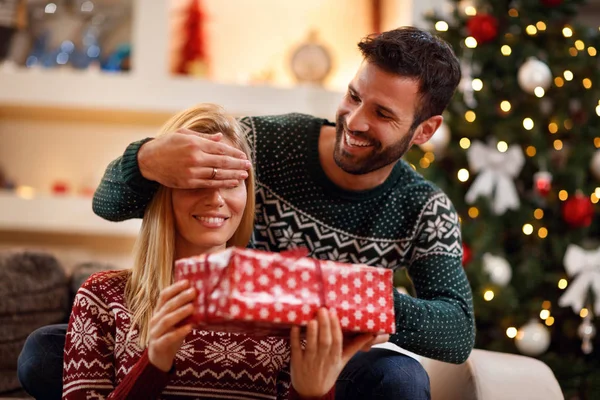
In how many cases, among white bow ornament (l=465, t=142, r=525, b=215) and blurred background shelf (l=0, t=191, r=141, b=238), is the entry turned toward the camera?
2

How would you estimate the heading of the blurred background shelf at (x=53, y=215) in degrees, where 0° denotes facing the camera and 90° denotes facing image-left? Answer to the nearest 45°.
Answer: approximately 0°

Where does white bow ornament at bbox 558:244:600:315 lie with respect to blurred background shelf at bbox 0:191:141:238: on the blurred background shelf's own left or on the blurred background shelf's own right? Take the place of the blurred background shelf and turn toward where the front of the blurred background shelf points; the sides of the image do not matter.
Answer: on the blurred background shelf's own left

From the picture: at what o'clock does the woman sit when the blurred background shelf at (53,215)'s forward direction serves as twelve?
The woman is roughly at 12 o'clock from the blurred background shelf.

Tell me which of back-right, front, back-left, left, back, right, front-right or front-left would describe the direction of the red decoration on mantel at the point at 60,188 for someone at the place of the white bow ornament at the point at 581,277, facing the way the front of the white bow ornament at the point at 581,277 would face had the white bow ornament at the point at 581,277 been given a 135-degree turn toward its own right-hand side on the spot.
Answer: front-left
